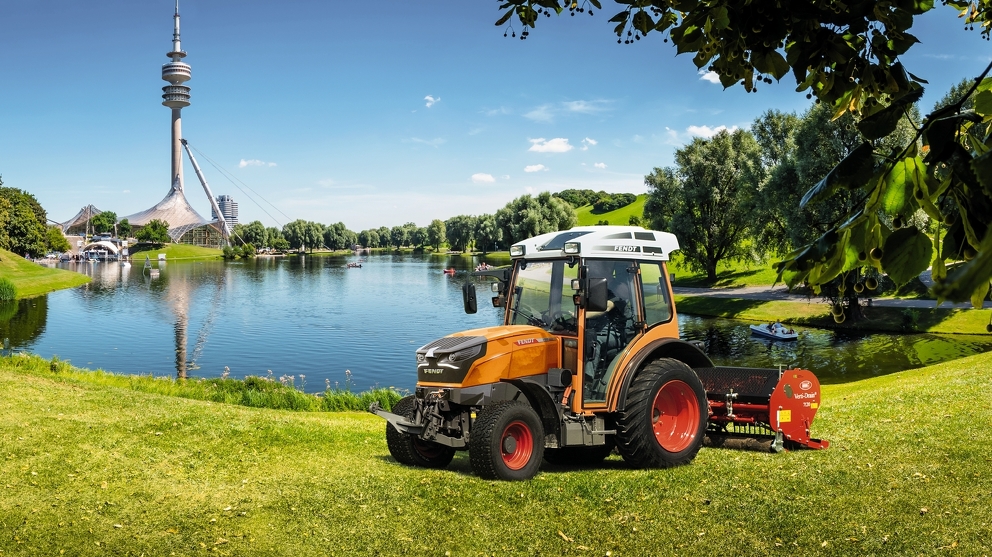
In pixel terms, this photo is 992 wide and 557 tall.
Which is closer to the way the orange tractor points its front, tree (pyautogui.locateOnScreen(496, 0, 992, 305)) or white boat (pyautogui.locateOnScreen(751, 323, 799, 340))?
the tree

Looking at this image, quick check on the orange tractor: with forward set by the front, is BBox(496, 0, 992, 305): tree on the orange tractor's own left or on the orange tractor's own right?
on the orange tractor's own left

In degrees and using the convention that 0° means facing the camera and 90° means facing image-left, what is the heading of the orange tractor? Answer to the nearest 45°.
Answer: approximately 45°

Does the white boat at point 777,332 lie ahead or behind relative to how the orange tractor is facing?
behind
